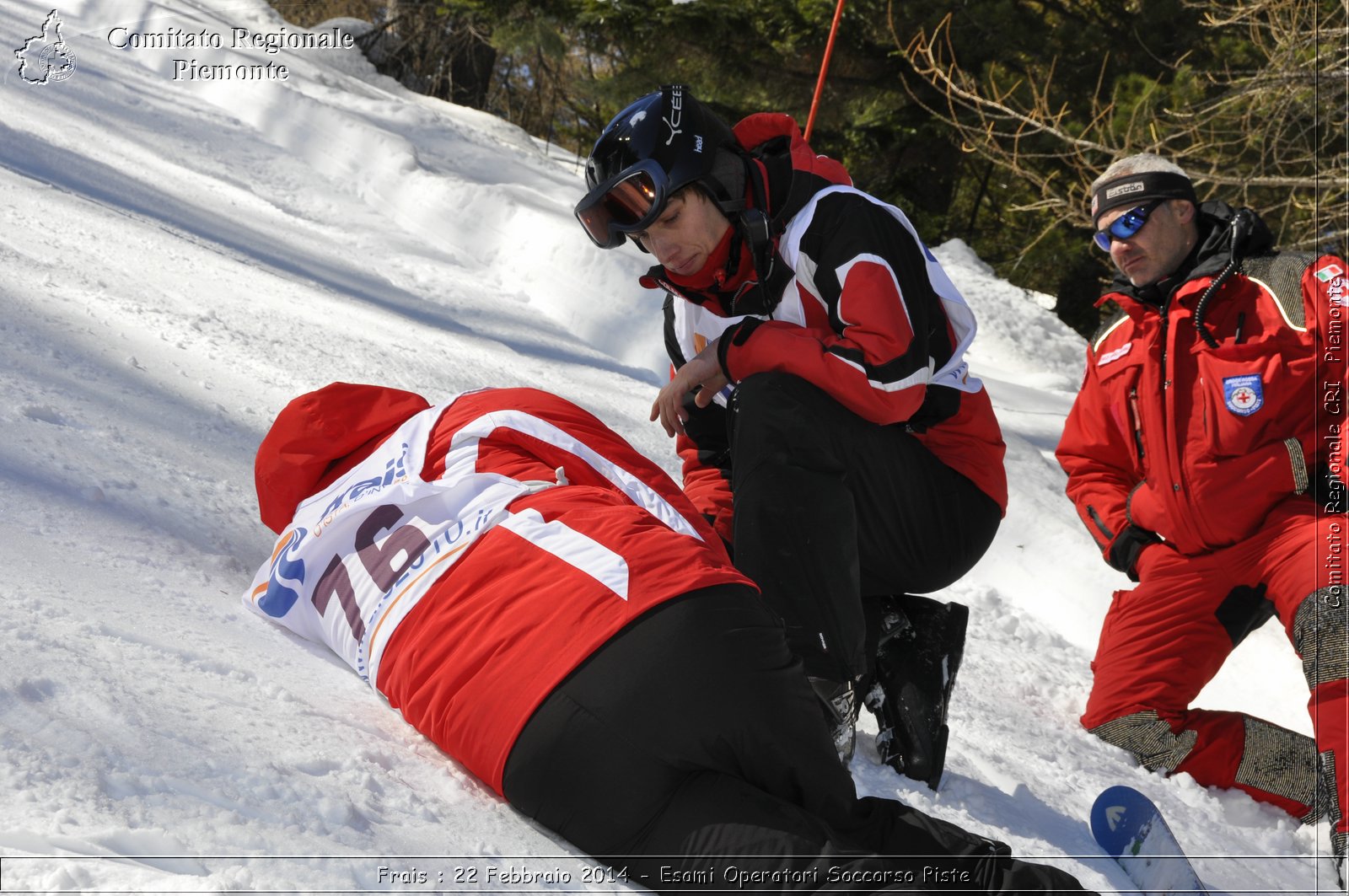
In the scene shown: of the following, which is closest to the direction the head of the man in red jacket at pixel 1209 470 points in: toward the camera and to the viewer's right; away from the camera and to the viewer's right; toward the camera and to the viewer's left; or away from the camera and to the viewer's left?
toward the camera and to the viewer's left

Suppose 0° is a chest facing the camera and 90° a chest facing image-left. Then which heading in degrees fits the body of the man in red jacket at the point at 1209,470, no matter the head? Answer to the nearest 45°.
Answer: approximately 45°

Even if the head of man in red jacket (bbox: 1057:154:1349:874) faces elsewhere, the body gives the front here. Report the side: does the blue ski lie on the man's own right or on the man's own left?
on the man's own left
